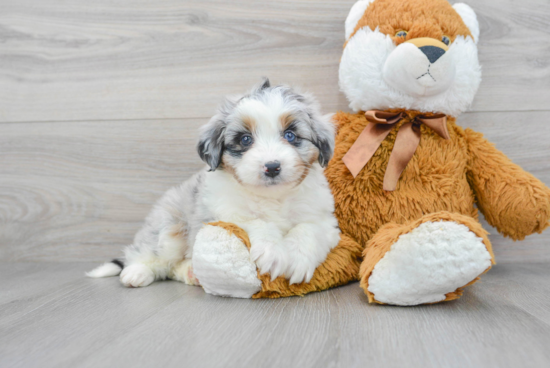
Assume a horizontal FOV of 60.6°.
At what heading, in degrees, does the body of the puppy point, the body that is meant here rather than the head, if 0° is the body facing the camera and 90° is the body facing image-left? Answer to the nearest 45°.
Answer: approximately 315°

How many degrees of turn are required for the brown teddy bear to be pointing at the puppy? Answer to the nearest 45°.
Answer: approximately 45° to its right

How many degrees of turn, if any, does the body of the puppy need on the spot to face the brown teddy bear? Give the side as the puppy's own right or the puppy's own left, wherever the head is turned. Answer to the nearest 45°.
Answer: approximately 45° to the puppy's own left

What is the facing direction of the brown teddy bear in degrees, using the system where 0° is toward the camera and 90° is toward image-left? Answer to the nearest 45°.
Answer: approximately 0°

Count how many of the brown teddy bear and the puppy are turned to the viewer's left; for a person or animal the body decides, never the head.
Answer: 0
